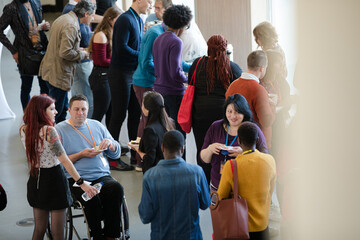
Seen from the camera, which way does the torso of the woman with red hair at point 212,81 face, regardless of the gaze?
away from the camera

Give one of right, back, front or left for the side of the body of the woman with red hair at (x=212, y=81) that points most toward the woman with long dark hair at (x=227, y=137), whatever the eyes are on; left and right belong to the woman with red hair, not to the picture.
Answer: back

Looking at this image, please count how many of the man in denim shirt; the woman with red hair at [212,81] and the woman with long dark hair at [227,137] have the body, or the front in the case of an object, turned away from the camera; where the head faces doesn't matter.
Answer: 2

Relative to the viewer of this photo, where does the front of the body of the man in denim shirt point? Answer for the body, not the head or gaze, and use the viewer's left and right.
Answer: facing away from the viewer

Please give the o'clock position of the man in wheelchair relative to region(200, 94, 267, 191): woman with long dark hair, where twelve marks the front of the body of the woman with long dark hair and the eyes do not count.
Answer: The man in wheelchair is roughly at 2 o'clock from the woman with long dark hair.

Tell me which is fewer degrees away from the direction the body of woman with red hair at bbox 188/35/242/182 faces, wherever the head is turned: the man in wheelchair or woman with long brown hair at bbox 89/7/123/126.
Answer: the woman with long brown hair

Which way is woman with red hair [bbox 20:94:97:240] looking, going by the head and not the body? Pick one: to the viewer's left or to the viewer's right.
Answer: to the viewer's right

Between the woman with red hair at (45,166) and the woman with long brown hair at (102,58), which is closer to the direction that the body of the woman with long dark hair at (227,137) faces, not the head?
the woman with red hair

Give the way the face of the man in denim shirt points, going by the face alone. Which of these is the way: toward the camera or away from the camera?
away from the camera

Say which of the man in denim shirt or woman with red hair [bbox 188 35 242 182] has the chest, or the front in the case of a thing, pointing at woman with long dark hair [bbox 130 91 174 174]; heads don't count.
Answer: the man in denim shirt

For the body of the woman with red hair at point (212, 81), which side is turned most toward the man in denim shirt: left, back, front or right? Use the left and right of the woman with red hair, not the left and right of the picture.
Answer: back

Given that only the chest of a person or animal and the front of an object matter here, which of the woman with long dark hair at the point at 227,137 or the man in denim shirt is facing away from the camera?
the man in denim shirt

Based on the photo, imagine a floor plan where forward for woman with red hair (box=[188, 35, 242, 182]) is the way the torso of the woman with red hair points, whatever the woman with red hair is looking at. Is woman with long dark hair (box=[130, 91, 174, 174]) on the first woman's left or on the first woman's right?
on the first woman's left

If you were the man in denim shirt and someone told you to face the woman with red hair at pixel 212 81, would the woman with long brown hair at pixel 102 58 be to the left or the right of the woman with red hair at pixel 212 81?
left
